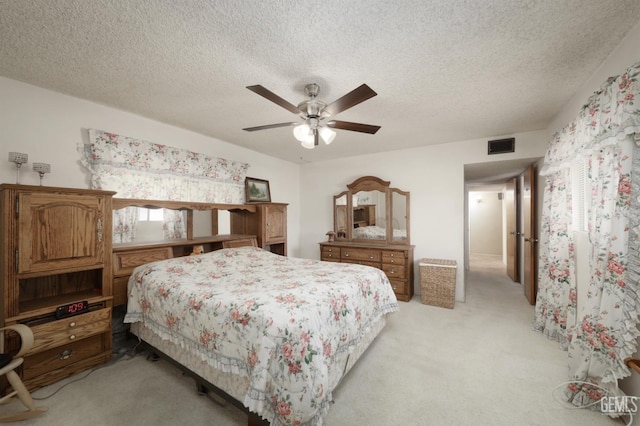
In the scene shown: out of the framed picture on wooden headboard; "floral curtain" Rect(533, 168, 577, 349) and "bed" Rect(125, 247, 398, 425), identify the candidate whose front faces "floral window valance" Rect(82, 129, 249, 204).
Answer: the floral curtain

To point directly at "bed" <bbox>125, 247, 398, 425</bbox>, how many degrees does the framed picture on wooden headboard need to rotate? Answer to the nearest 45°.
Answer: approximately 45° to its right

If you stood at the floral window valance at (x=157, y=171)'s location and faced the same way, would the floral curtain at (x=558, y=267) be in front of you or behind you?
in front

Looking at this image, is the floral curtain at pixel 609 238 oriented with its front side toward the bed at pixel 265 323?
yes

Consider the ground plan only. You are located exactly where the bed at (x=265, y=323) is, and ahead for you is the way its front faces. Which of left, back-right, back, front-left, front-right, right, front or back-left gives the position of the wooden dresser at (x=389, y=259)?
left

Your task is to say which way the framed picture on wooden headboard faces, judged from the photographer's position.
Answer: facing the viewer and to the right of the viewer

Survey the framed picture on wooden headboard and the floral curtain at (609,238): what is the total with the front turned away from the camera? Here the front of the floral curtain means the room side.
0

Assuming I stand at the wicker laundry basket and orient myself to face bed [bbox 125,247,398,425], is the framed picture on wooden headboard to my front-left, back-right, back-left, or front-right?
front-right

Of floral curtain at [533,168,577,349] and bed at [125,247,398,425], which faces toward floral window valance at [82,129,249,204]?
the floral curtain

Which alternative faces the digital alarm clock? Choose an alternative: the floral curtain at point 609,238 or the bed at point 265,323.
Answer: the floral curtain

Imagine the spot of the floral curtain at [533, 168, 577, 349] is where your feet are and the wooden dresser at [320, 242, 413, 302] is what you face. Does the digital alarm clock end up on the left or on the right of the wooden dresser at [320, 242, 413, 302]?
left

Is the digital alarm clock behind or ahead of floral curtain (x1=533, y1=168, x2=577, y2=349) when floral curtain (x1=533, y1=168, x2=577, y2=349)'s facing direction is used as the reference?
ahead

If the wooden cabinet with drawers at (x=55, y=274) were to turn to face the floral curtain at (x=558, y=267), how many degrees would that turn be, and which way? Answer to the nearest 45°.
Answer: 0° — it already faces it

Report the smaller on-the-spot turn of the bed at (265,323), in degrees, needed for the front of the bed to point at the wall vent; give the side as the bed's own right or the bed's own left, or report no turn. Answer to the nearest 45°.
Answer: approximately 45° to the bed's own left

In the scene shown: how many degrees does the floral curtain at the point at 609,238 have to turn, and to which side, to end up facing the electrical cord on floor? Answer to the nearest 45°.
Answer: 0° — it already faces it

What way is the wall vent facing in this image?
toward the camera

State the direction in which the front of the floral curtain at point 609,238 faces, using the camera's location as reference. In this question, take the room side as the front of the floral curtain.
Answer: facing the viewer and to the left of the viewer

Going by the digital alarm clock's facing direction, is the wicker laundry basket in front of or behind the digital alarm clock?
in front

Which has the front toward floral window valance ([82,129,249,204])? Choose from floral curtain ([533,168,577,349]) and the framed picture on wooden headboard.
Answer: the floral curtain
